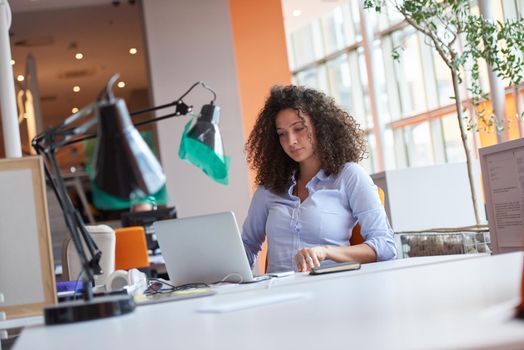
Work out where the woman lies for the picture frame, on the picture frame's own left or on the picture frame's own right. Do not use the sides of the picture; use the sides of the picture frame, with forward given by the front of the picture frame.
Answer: on the picture frame's own left

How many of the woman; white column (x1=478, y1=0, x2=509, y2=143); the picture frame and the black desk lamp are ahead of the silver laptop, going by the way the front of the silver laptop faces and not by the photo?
2

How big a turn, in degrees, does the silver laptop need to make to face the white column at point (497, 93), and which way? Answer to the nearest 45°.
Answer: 0° — it already faces it

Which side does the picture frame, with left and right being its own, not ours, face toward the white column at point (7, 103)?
back

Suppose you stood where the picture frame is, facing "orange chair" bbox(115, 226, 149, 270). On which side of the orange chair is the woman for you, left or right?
right

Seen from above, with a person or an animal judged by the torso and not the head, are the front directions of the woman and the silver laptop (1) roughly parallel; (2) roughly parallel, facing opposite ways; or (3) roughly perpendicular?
roughly parallel, facing opposite ways

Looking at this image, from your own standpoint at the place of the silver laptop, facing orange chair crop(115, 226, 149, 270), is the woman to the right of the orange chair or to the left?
right

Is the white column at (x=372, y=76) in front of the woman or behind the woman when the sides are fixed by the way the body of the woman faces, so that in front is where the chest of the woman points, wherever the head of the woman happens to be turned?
behind

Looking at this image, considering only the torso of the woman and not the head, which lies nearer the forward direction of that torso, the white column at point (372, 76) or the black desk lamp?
the black desk lamp

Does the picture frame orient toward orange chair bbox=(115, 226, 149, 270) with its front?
no

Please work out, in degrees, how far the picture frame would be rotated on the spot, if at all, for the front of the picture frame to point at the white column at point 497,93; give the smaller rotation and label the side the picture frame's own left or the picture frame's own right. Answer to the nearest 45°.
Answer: approximately 135° to the picture frame's own left

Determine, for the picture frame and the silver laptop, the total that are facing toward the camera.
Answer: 1

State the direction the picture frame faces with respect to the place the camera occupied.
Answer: facing the viewer

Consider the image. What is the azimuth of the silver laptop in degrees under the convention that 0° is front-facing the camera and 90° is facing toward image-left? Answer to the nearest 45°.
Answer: approximately 225°

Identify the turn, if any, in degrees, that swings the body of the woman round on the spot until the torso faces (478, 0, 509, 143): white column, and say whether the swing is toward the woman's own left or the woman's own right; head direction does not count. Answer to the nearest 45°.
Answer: approximately 180°

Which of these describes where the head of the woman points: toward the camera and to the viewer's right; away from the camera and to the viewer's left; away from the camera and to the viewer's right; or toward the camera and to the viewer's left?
toward the camera and to the viewer's left

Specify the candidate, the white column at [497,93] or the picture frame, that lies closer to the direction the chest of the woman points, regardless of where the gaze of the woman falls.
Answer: the picture frame

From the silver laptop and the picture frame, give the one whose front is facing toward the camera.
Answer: the picture frame
